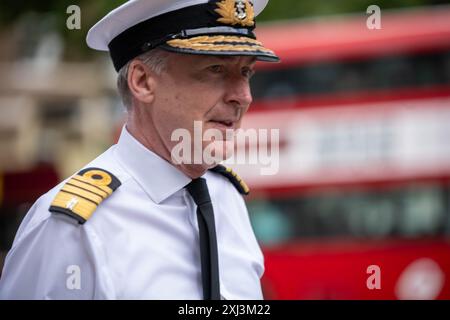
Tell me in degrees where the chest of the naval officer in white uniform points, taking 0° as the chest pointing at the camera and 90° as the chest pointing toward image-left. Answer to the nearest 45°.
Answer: approximately 315°

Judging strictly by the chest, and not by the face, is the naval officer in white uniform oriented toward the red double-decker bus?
no
